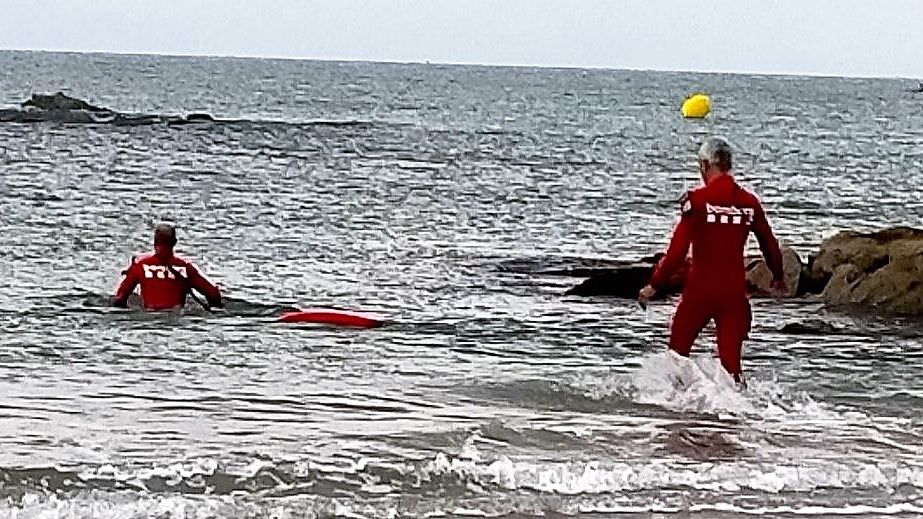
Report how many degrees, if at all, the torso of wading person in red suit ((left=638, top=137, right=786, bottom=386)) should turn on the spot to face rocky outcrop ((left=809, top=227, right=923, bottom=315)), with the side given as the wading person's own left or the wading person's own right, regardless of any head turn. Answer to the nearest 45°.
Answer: approximately 45° to the wading person's own right

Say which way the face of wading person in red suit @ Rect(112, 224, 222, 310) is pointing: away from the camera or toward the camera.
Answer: away from the camera

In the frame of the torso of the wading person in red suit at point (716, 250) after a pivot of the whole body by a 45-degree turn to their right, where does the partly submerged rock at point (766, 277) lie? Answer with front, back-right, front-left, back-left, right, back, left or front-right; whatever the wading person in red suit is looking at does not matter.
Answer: front

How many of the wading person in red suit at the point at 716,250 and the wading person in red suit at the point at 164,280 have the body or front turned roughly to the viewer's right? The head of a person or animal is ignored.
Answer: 0

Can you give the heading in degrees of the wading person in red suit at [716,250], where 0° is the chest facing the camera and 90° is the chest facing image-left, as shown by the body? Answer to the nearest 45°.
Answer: approximately 135°

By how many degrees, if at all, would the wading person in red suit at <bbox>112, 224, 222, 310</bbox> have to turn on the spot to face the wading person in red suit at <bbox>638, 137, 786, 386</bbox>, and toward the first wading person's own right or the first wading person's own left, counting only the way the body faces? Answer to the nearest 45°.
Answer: approximately 135° to the first wading person's own right

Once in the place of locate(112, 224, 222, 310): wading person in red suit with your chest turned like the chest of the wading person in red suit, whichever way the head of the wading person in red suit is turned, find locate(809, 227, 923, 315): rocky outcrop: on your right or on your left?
on your right

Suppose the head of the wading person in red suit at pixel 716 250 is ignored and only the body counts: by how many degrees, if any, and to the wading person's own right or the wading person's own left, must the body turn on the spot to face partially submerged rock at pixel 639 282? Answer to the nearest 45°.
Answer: approximately 45° to the wading person's own right

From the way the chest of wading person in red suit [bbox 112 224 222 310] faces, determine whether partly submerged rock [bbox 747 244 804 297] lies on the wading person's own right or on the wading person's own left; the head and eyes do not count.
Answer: on the wading person's own right

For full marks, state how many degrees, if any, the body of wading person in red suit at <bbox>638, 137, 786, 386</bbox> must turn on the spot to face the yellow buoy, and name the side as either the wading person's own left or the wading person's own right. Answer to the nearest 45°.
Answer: approximately 45° to the wading person's own right

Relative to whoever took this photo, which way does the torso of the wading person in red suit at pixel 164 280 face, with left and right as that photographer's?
facing away from the viewer
